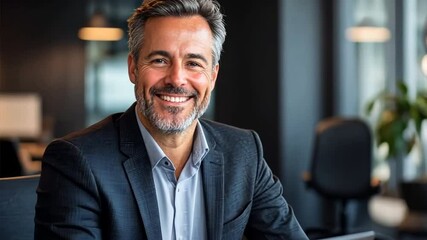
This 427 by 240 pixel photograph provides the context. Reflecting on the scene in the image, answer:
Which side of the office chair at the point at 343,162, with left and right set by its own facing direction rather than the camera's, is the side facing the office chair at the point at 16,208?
back

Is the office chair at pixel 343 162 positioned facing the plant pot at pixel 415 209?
no

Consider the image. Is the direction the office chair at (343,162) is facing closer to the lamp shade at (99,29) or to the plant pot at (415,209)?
the lamp shade

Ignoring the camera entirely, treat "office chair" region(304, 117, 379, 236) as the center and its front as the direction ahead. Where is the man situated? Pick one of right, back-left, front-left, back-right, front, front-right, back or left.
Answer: back

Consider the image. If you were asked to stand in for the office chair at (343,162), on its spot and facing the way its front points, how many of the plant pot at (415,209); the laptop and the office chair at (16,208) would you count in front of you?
0

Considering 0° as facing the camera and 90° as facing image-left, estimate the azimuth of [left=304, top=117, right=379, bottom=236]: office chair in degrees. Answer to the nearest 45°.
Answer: approximately 180°

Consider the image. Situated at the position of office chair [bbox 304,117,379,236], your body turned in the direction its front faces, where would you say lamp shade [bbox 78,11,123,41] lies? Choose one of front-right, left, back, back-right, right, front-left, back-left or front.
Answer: front-left

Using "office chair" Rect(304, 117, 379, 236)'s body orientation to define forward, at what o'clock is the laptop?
The laptop is roughly at 6 o'clock from the office chair.

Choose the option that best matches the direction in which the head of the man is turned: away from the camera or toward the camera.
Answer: toward the camera

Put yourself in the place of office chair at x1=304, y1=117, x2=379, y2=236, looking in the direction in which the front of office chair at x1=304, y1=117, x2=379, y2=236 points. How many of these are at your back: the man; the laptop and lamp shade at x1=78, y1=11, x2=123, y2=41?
2

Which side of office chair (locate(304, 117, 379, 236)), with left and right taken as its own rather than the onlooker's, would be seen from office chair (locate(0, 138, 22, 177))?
left
